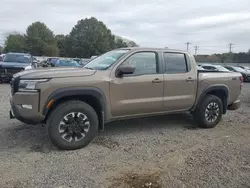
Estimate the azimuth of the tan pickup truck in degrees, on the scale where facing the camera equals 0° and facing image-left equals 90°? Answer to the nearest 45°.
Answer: approximately 45°
